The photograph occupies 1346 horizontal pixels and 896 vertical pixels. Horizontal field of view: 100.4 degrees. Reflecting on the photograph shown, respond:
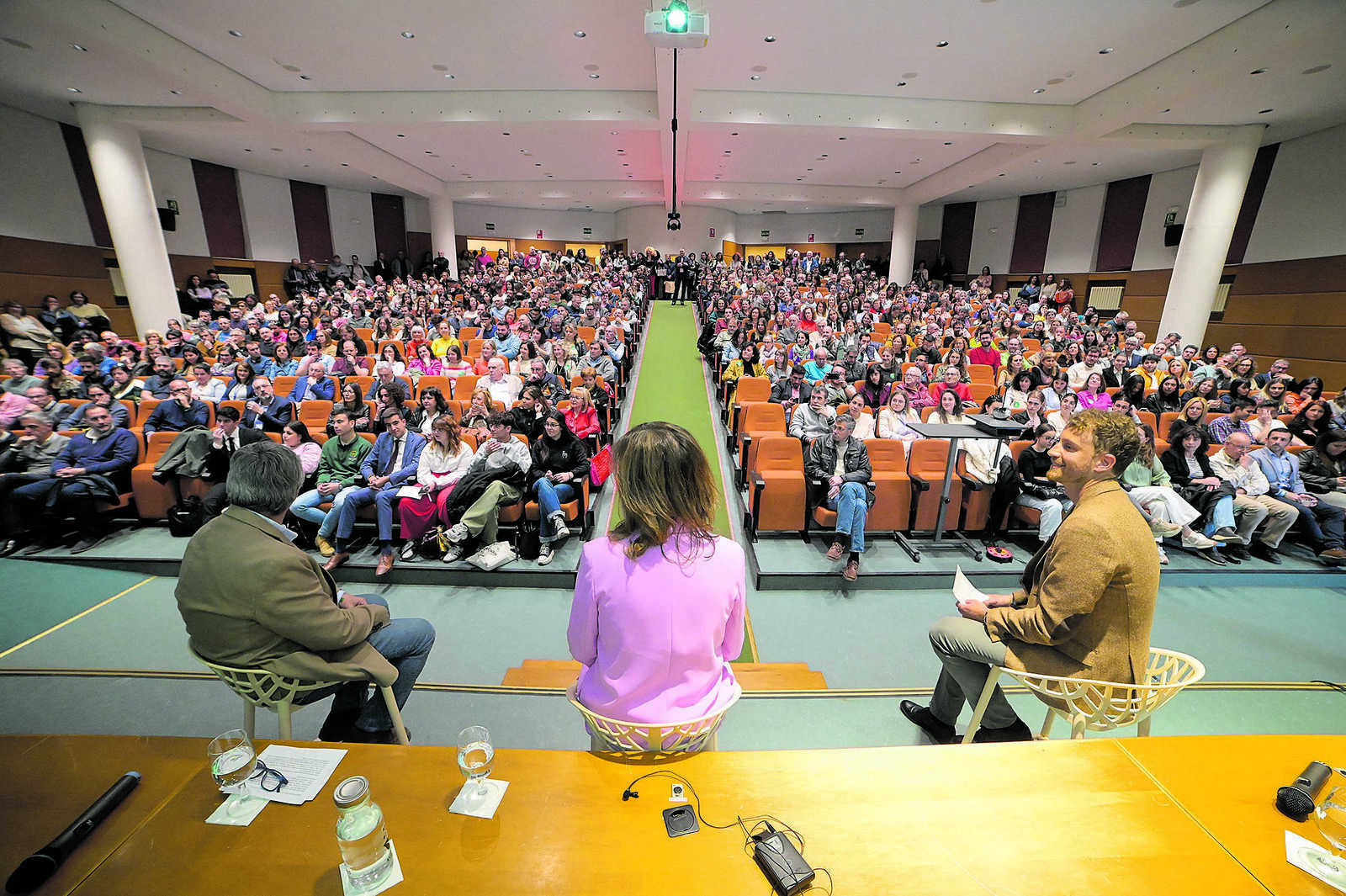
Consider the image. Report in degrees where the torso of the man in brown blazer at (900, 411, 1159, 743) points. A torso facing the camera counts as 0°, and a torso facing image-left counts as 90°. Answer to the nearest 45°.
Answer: approximately 90°

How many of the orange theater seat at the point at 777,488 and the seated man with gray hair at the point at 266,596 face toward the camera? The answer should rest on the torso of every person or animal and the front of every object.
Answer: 1

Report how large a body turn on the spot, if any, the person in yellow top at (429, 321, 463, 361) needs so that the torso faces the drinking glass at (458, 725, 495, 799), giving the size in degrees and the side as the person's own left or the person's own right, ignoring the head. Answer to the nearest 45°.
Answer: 0° — they already face it

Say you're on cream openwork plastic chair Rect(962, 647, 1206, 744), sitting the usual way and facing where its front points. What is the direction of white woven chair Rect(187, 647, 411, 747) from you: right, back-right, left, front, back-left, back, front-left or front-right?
front-left

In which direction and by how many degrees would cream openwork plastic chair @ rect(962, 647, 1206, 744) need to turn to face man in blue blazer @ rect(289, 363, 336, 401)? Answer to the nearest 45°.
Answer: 0° — it already faces them

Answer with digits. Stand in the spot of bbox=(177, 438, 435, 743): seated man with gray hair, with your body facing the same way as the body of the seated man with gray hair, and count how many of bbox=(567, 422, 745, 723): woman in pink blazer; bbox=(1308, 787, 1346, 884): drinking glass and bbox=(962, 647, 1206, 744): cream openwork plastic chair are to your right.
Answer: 3

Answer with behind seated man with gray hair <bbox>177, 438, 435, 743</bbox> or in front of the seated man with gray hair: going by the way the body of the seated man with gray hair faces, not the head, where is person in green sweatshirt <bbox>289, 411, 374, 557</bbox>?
in front

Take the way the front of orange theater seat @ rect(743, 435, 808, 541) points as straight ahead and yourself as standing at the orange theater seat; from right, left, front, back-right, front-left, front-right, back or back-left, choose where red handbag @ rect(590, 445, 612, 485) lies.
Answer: right

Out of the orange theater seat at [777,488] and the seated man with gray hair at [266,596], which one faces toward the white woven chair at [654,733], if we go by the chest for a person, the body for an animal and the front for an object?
the orange theater seat

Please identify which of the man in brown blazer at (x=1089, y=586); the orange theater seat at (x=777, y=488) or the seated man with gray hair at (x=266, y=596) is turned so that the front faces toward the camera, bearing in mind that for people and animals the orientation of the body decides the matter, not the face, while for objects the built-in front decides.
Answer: the orange theater seat

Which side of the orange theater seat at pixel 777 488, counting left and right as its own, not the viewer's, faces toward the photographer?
front

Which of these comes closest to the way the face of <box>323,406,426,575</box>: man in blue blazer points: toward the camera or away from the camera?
toward the camera

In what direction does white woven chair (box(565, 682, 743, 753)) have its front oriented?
away from the camera

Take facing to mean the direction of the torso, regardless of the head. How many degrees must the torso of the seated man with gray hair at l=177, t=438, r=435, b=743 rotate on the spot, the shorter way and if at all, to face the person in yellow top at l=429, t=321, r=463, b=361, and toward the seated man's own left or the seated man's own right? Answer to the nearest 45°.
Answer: approximately 45° to the seated man's own left

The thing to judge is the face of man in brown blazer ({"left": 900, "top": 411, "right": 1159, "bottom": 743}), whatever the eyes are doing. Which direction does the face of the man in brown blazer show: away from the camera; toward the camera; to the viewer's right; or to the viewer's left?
to the viewer's left

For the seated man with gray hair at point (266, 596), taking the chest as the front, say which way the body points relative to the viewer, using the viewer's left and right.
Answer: facing away from the viewer and to the right of the viewer

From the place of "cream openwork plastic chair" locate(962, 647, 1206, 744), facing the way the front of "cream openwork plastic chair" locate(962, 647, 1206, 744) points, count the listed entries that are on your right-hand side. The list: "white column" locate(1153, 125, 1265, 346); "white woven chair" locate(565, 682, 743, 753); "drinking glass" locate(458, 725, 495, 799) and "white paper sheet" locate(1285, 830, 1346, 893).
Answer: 1

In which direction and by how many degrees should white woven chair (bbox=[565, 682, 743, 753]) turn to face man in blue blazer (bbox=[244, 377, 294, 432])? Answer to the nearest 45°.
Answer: approximately 45° to its left

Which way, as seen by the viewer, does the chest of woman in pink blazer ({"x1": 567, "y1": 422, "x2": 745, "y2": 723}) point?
away from the camera

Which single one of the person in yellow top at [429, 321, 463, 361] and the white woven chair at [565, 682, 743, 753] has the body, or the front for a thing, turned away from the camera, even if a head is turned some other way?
the white woven chair

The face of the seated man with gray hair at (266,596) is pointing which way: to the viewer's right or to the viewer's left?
to the viewer's right

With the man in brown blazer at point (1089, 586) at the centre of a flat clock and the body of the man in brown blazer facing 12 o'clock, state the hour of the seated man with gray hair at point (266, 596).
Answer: The seated man with gray hair is roughly at 11 o'clock from the man in brown blazer.

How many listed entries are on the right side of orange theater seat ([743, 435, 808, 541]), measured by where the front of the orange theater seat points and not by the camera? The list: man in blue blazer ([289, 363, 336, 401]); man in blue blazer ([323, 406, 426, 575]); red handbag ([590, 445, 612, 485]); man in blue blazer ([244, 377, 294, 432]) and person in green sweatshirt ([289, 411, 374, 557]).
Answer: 5
